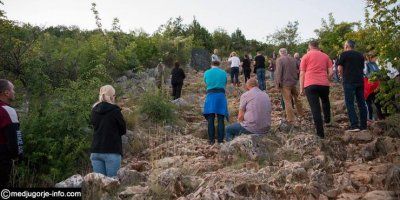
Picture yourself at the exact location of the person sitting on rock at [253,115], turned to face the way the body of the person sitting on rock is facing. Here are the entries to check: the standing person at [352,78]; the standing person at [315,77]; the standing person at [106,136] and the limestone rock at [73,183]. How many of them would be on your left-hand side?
2

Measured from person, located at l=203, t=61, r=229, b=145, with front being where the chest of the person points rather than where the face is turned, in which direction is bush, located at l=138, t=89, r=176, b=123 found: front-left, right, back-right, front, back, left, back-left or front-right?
front-left

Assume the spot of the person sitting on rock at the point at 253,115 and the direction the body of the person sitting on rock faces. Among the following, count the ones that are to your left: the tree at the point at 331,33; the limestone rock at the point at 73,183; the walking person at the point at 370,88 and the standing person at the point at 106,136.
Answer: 2

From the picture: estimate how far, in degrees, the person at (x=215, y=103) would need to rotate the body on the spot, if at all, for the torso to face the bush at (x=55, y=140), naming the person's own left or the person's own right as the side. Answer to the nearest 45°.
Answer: approximately 135° to the person's own left

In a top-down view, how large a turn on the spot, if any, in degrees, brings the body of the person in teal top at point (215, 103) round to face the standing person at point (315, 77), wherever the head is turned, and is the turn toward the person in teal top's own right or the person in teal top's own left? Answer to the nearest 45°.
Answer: approximately 90° to the person in teal top's own right

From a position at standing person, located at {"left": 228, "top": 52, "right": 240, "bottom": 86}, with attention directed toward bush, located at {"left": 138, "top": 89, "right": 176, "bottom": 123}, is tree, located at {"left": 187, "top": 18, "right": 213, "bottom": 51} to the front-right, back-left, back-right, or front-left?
back-right

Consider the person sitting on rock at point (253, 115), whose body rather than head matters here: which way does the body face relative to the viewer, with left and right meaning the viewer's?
facing away from the viewer and to the left of the viewer

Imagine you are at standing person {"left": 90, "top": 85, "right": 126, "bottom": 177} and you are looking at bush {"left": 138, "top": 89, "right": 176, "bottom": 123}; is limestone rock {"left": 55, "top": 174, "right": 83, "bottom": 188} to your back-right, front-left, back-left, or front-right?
back-left

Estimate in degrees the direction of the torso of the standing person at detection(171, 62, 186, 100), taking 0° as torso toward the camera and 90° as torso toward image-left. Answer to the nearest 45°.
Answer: approximately 180°

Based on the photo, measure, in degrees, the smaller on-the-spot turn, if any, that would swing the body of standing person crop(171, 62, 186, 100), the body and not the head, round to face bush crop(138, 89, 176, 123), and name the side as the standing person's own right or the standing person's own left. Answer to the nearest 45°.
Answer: approximately 180°

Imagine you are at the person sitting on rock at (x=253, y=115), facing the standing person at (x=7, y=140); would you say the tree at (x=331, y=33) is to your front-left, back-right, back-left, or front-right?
back-right

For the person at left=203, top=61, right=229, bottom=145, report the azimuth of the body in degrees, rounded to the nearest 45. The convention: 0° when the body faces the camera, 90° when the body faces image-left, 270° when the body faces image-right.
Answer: approximately 180°

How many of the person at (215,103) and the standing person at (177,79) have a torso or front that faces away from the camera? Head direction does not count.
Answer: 2
